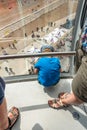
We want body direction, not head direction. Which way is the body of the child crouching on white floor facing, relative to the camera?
away from the camera
